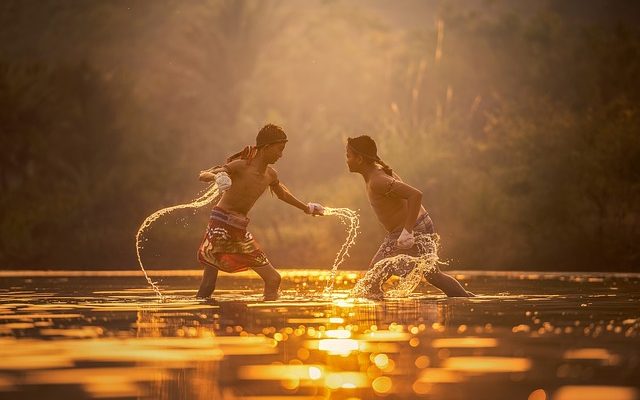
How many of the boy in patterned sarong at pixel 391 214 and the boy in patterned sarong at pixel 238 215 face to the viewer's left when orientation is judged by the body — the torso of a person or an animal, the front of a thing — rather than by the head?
1

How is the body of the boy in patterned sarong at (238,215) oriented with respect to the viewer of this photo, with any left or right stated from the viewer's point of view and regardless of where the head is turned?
facing the viewer and to the right of the viewer

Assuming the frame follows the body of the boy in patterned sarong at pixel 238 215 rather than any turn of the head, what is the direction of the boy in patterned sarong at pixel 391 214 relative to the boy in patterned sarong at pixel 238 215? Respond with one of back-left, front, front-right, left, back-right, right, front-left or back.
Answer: front-left

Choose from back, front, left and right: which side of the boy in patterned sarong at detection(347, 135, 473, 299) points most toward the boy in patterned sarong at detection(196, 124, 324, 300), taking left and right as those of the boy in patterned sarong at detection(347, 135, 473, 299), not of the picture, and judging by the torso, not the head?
front

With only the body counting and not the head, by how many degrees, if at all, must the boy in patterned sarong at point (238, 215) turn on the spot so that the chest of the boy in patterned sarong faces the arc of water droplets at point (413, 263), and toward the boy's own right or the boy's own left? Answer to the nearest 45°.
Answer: approximately 45° to the boy's own left

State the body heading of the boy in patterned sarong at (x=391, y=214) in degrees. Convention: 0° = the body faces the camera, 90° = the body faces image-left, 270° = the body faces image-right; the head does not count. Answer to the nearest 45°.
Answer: approximately 90°

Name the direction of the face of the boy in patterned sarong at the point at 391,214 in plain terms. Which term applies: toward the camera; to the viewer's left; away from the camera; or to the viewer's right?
to the viewer's left
